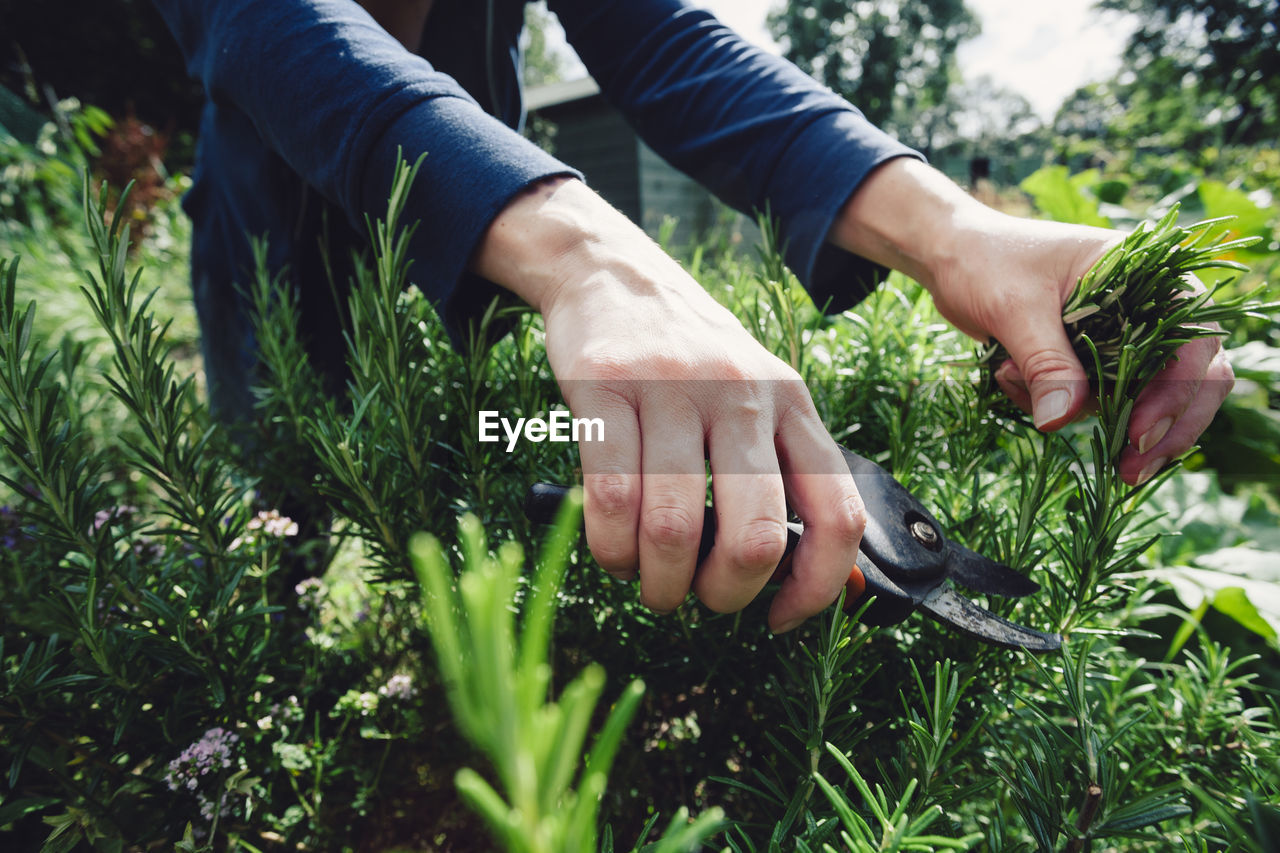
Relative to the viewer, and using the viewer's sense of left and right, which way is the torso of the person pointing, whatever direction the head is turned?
facing the viewer and to the right of the viewer

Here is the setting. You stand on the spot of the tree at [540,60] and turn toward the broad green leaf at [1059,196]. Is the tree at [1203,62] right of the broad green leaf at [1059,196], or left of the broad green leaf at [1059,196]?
left

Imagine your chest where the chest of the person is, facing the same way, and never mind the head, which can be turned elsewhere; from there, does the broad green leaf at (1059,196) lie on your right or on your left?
on your left

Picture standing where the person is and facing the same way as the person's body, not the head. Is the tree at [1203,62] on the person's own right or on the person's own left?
on the person's own left

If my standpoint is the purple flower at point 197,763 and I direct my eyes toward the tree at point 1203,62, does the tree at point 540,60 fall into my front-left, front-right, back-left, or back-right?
front-left

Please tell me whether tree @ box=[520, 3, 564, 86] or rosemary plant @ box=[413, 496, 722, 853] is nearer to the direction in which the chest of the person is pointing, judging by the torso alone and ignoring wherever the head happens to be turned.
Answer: the rosemary plant

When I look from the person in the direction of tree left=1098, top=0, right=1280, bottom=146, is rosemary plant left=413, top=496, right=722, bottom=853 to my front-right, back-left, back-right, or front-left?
back-right

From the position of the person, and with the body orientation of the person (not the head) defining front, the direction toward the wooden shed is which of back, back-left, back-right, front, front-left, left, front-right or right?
back-left

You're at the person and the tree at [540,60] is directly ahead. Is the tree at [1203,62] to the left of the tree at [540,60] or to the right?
right

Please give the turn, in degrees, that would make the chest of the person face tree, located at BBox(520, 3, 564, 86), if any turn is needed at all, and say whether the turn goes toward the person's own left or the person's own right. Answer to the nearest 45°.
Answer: approximately 135° to the person's own left
